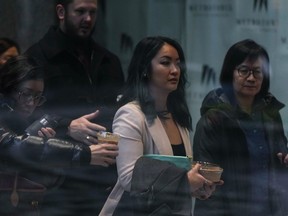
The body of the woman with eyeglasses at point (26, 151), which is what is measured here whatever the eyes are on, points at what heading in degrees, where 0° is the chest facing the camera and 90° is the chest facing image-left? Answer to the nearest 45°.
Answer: approximately 315°

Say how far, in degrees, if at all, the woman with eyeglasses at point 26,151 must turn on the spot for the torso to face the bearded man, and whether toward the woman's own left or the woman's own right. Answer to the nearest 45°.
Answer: approximately 90° to the woman's own left

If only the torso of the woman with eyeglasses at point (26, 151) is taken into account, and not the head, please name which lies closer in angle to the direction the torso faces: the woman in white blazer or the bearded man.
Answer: the woman in white blazer

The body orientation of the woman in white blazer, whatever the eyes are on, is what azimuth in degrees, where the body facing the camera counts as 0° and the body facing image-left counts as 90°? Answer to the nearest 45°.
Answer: approximately 315°

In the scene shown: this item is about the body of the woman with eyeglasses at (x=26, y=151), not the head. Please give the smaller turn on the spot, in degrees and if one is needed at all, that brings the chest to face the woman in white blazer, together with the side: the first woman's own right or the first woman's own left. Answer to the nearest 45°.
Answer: approximately 45° to the first woman's own left

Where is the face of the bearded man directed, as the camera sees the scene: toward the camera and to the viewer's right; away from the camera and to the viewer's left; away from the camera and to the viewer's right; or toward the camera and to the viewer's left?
toward the camera and to the viewer's right

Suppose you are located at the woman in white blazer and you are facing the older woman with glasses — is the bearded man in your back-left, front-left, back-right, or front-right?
back-left
